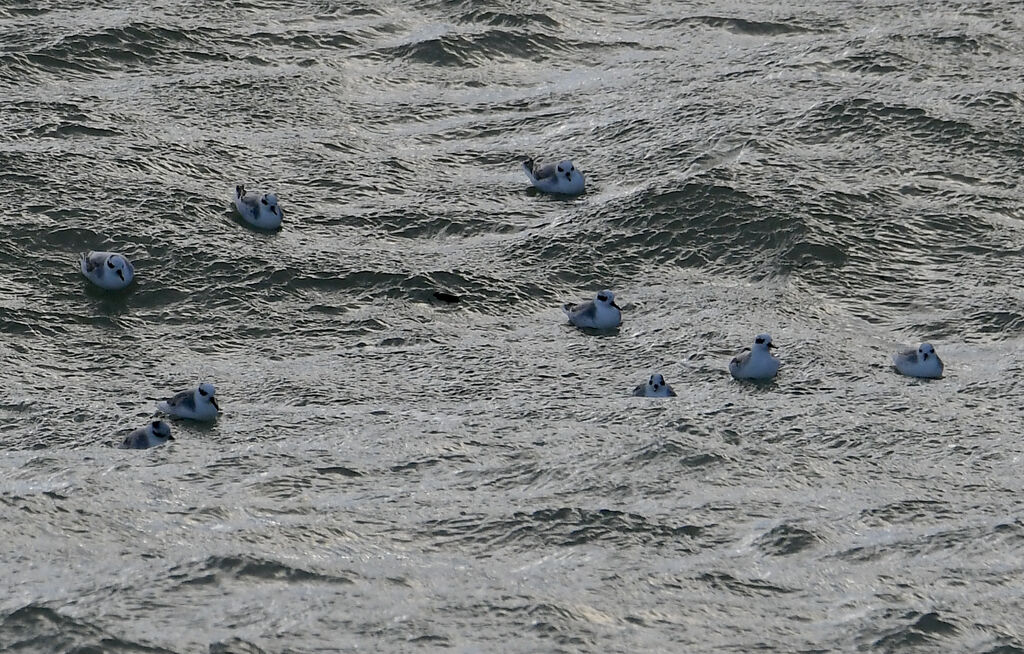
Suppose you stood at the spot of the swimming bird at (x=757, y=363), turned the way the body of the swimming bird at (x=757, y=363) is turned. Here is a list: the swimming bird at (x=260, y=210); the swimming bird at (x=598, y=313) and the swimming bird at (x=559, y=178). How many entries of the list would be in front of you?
0

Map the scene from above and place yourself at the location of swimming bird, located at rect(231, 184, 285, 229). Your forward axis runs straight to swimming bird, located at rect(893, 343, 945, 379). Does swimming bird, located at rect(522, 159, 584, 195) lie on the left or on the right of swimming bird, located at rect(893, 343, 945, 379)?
left

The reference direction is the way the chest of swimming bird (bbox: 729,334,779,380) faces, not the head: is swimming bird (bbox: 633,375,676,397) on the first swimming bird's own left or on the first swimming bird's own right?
on the first swimming bird's own right

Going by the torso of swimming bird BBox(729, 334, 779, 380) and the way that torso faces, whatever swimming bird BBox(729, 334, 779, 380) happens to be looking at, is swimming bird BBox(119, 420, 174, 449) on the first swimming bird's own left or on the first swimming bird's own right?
on the first swimming bird's own right

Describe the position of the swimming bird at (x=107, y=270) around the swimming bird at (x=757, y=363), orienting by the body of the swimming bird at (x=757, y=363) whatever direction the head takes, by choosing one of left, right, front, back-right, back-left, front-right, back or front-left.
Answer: back-right

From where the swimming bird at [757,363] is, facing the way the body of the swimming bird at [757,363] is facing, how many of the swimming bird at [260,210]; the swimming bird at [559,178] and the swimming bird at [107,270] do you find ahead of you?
0

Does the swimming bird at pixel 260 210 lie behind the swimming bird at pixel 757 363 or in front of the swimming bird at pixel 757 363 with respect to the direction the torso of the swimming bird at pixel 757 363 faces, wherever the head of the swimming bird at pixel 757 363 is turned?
behind

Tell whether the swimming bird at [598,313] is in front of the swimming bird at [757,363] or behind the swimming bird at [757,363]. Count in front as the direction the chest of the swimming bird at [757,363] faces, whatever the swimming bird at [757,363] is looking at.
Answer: behind

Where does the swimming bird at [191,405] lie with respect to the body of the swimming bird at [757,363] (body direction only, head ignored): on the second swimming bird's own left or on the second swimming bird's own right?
on the second swimming bird's own right

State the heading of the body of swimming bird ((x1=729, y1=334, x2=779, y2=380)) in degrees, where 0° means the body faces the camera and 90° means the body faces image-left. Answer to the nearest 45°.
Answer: approximately 315°

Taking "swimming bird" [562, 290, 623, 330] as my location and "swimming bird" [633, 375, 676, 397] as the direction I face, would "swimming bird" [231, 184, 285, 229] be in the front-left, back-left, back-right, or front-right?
back-right

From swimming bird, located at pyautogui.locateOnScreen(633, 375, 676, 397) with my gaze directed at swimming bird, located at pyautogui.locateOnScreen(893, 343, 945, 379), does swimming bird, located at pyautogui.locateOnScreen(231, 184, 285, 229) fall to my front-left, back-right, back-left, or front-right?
back-left

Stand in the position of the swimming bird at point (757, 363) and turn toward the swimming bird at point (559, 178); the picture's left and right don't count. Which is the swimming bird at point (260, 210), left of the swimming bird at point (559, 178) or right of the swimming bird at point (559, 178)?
left
